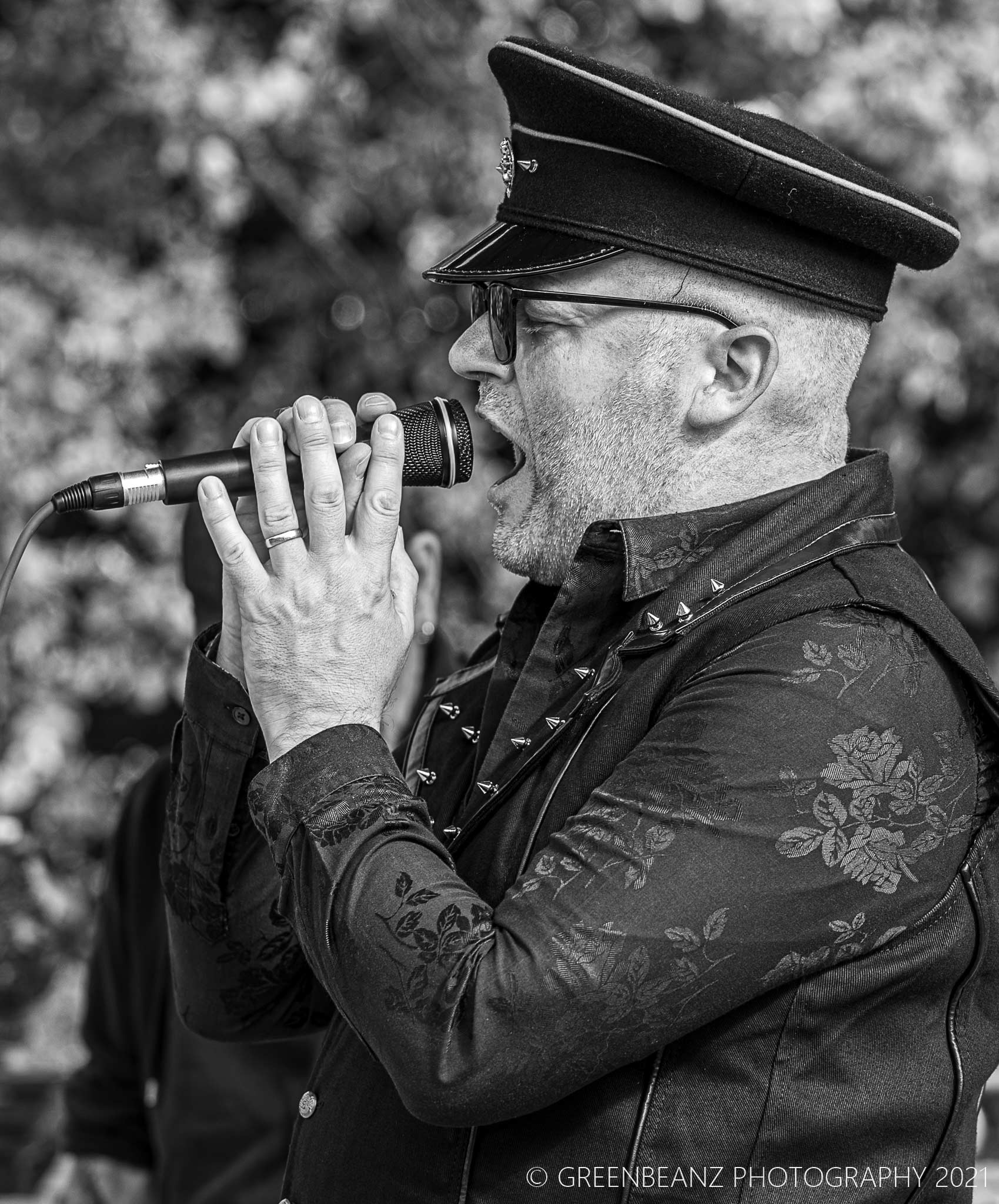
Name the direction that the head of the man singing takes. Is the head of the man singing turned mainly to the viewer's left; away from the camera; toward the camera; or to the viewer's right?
to the viewer's left

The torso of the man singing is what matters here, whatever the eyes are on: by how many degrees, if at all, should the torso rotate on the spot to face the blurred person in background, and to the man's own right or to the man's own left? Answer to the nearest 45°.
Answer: approximately 45° to the man's own right

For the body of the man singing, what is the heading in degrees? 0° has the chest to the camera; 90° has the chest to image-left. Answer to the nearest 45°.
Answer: approximately 90°
